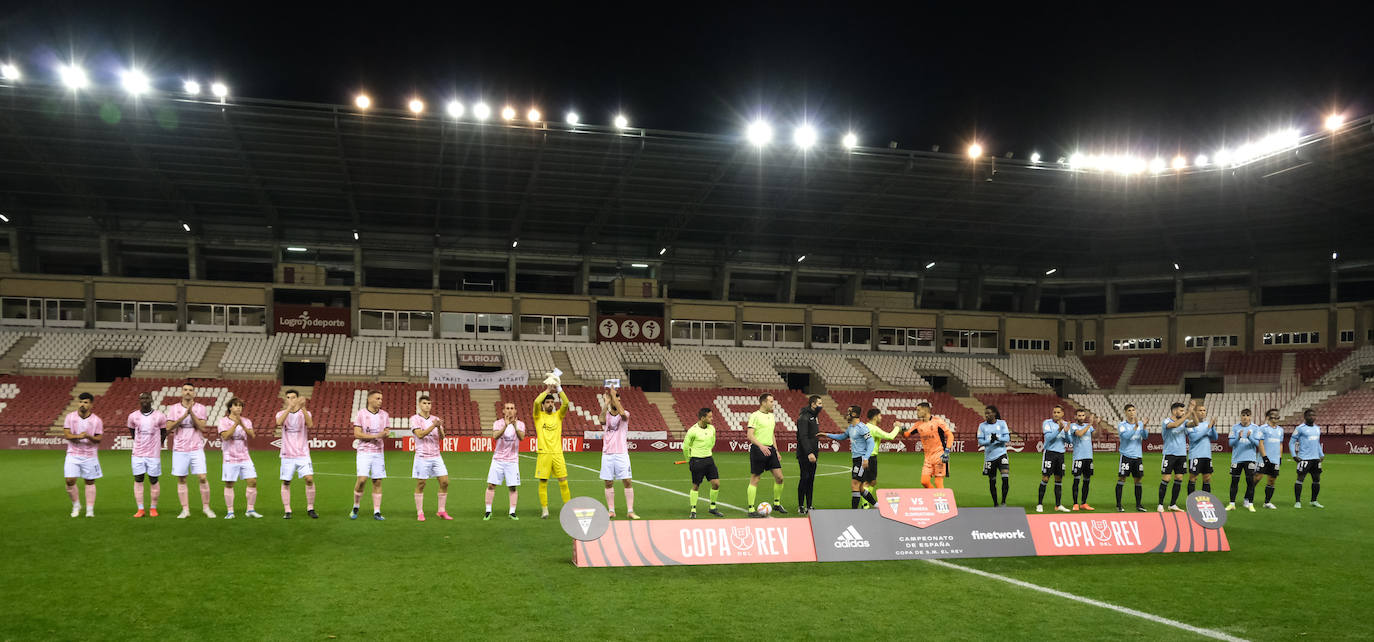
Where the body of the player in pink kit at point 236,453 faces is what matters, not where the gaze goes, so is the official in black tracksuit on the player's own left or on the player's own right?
on the player's own left

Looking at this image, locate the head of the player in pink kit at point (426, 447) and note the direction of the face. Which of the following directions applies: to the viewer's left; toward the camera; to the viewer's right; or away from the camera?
toward the camera

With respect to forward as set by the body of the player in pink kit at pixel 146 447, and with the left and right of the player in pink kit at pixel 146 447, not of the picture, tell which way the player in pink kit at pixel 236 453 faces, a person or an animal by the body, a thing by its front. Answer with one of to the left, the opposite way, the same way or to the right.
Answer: the same way

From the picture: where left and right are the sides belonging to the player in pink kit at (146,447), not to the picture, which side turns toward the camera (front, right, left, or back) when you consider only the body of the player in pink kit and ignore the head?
front

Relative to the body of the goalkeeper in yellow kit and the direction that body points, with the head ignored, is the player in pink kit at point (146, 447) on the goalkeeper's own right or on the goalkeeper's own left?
on the goalkeeper's own right

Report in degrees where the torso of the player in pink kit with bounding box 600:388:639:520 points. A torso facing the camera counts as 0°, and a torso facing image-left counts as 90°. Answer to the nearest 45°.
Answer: approximately 0°

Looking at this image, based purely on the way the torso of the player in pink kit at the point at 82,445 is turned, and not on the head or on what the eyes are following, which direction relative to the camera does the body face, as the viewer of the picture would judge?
toward the camera

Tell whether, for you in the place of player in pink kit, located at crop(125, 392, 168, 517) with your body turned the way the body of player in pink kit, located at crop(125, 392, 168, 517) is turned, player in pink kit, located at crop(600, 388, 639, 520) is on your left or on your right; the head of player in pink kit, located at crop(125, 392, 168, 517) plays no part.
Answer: on your left

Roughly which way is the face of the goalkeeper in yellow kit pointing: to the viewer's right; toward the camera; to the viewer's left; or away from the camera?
toward the camera
